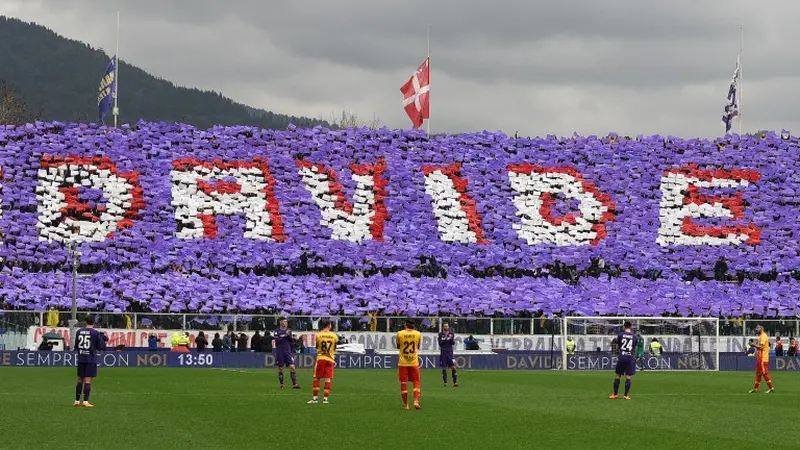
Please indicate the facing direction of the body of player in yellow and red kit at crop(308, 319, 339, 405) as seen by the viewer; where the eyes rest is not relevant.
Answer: away from the camera

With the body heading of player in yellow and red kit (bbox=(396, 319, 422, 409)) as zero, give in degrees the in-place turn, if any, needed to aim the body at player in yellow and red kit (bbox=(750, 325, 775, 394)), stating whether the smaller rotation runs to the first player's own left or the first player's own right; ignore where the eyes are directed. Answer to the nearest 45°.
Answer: approximately 45° to the first player's own right

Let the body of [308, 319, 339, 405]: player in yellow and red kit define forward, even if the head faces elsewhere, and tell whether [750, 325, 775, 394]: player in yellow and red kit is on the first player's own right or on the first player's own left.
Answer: on the first player's own right

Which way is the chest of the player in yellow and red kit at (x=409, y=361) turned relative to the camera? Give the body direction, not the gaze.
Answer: away from the camera

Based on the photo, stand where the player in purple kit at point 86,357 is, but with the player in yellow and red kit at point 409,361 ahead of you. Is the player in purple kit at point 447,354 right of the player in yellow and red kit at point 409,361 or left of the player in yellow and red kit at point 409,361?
left

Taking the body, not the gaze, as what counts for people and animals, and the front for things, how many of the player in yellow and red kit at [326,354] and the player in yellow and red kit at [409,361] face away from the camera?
2

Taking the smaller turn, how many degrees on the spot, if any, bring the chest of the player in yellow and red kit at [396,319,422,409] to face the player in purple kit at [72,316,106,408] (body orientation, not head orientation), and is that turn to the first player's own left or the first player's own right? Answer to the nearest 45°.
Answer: approximately 90° to the first player's own left

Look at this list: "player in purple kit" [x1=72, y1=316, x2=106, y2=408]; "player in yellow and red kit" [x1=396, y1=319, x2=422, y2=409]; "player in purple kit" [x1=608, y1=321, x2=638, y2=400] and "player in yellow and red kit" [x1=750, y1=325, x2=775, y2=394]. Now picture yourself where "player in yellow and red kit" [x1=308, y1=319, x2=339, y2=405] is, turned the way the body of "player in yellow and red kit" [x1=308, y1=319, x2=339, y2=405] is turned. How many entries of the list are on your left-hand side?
1
